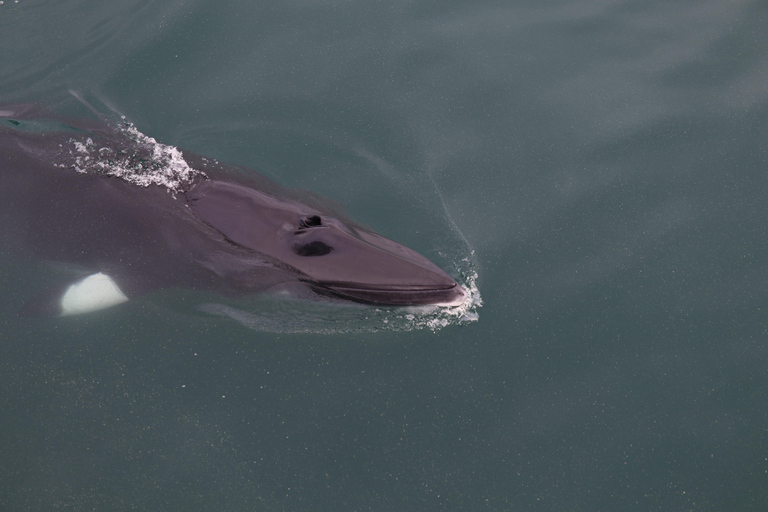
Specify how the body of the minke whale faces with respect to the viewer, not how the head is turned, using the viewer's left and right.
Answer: facing the viewer and to the right of the viewer
